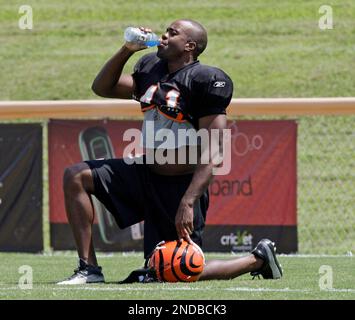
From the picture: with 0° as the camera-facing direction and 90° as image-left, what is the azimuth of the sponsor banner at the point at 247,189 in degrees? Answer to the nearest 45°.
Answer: approximately 0°

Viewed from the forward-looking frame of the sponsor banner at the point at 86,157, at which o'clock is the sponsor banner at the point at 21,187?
the sponsor banner at the point at 21,187 is roughly at 3 o'clock from the sponsor banner at the point at 86,157.

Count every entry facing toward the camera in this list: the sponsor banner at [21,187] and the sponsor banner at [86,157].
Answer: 2

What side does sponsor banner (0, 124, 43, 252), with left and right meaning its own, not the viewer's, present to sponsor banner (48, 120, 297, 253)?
left

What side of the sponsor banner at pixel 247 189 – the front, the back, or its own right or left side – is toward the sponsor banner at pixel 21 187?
right

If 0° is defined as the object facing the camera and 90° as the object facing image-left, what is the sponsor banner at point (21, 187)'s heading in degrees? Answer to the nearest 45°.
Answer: approximately 0°
